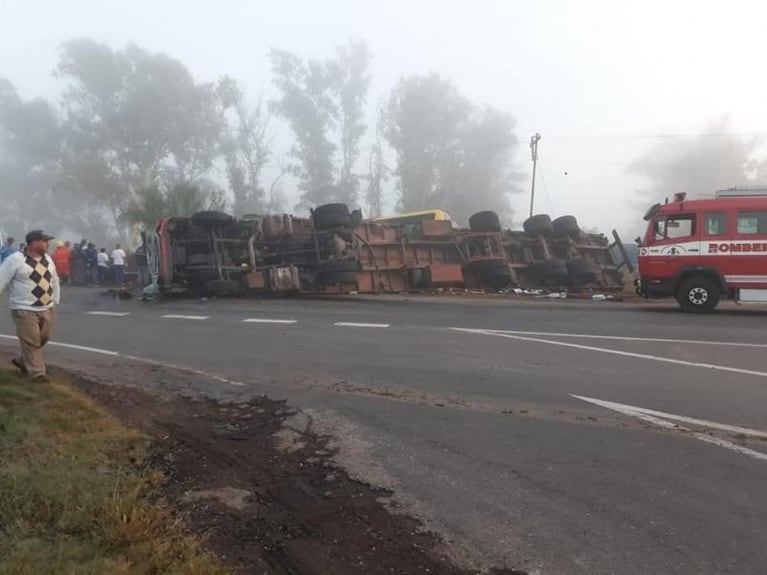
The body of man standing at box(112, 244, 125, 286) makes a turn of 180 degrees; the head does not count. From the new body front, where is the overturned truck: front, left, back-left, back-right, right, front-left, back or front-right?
front-left

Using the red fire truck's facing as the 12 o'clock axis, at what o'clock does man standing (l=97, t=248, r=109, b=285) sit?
The man standing is roughly at 12 o'clock from the red fire truck.

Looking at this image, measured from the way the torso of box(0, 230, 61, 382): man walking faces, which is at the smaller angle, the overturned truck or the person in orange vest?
the overturned truck

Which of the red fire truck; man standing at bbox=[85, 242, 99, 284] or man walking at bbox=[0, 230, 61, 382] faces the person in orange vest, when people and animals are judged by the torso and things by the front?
the red fire truck

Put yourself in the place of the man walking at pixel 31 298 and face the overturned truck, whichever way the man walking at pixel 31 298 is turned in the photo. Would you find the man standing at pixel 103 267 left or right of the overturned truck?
left

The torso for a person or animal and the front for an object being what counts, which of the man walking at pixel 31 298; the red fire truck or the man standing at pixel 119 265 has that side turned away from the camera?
the man standing at pixel 119 265

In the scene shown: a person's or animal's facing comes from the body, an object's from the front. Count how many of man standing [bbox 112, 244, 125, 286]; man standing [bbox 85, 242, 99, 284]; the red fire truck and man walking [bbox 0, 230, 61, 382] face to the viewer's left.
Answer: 1

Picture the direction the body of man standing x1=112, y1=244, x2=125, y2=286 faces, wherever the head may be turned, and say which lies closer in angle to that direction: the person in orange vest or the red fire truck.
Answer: the person in orange vest

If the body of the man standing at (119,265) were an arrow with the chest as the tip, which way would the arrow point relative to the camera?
away from the camera

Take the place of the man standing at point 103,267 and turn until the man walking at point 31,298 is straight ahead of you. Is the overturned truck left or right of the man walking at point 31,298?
left

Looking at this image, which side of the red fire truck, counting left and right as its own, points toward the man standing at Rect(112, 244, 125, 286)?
front
